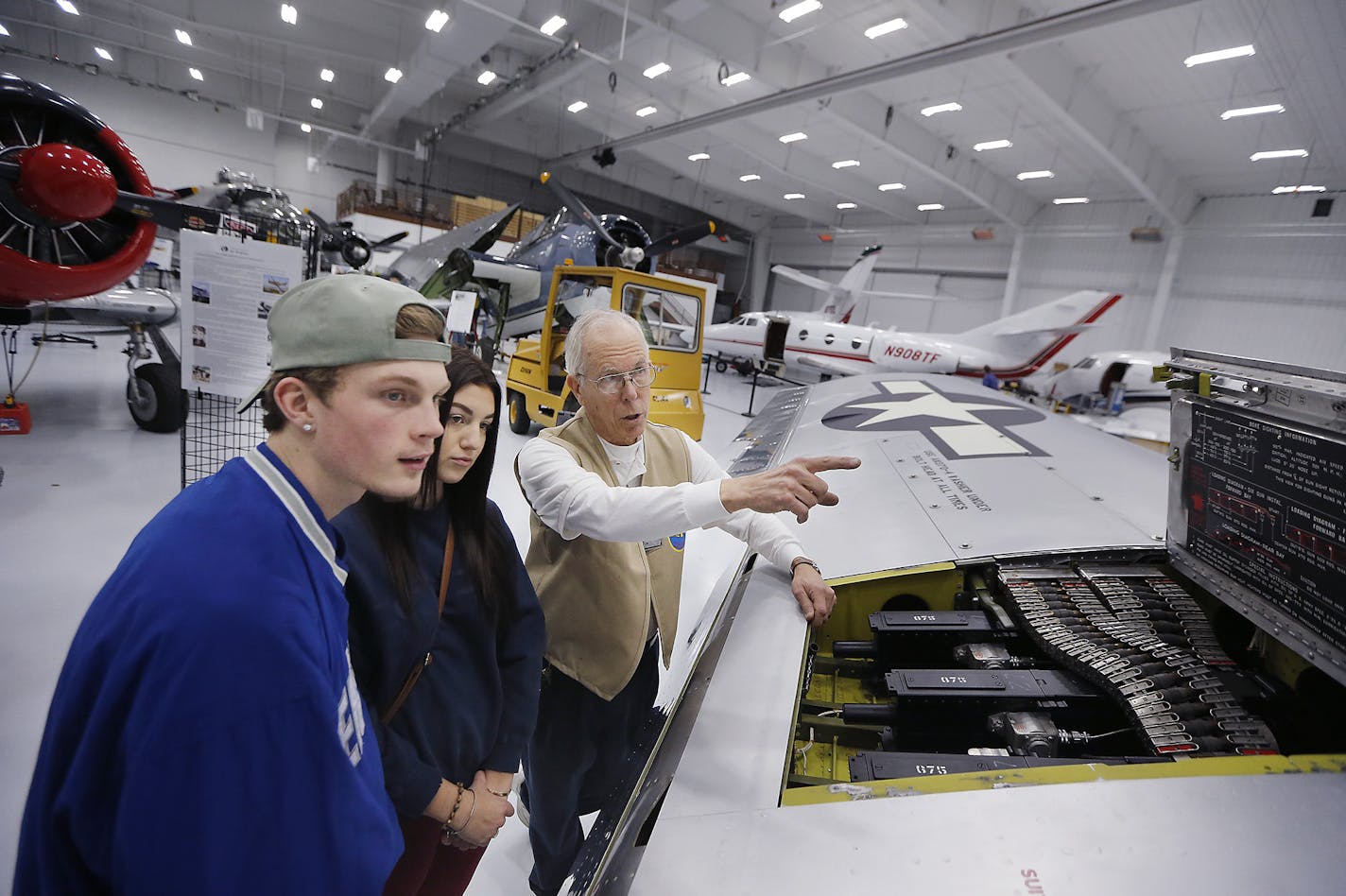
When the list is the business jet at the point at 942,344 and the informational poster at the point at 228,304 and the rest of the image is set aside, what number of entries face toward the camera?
1

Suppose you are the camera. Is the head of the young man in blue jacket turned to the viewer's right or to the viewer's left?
to the viewer's right

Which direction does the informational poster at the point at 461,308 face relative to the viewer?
toward the camera

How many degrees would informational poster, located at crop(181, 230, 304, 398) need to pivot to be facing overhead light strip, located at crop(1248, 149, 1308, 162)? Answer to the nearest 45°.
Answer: approximately 90° to its left

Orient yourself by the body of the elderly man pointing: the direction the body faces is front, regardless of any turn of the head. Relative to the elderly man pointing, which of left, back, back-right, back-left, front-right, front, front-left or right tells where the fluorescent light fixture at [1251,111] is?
left

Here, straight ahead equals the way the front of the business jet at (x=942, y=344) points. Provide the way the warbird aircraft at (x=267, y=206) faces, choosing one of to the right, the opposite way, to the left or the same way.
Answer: the opposite way

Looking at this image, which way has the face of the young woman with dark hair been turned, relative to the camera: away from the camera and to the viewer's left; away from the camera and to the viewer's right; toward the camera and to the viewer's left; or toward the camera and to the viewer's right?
toward the camera and to the viewer's right

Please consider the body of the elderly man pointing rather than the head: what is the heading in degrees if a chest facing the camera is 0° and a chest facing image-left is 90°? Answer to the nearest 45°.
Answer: approximately 315°

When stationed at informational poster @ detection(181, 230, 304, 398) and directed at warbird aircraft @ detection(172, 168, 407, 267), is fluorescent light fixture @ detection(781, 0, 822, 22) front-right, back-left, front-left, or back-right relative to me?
front-right

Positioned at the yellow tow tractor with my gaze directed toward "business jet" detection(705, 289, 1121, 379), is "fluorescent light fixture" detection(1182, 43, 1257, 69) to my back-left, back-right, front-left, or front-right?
front-right

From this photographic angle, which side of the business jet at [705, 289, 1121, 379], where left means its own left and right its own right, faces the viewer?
left

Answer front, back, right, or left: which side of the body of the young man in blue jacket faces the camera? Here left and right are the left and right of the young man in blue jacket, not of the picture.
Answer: right
